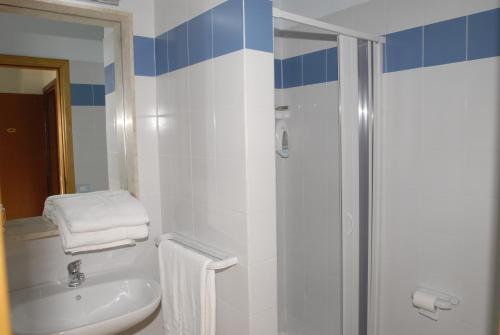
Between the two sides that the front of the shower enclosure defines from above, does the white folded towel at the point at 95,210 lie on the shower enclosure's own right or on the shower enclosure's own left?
on the shower enclosure's own right

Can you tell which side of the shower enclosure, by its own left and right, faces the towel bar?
right

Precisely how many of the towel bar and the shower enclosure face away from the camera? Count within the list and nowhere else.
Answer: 0

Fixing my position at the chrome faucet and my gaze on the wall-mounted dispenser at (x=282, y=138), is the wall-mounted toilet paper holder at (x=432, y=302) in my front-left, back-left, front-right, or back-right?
front-right

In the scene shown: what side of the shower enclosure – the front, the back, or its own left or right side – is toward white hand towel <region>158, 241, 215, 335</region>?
right

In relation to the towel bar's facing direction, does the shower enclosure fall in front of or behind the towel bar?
behind

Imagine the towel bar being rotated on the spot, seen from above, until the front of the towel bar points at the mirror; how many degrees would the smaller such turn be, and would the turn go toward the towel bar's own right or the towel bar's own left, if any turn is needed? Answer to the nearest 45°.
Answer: approximately 90° to the towel bar's own right

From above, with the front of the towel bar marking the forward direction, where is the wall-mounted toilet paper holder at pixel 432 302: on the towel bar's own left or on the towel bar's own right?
on the towel bar's own left

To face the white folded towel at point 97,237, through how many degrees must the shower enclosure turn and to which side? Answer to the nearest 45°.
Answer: approximately 90° to its right

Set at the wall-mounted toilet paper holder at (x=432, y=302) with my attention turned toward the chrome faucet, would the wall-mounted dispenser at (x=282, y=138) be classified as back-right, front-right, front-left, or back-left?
front-right

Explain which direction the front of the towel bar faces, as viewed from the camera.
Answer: facing the viewer and to the left of the viewer

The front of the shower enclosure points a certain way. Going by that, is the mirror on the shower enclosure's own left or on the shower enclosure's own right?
on the shower enclosure's own right

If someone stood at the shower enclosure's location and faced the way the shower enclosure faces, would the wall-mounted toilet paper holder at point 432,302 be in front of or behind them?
in front

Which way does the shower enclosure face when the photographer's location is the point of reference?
facing the viewer and to the right of the viewer
